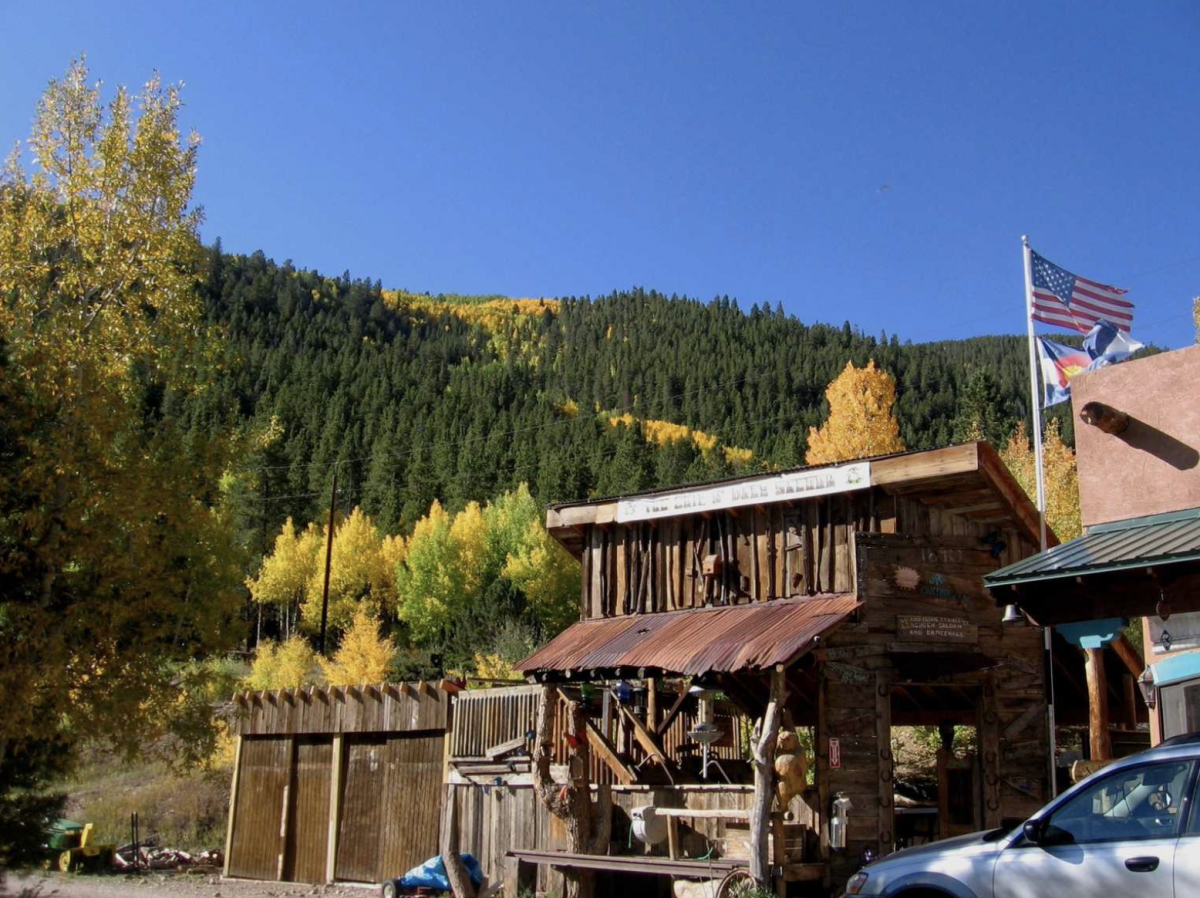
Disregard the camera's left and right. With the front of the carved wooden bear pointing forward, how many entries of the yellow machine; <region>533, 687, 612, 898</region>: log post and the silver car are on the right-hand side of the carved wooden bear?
2

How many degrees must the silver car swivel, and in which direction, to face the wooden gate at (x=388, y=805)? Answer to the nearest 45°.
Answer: approximately 45° to its right

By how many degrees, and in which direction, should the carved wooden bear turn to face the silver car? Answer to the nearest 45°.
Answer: approximately 45° to its left

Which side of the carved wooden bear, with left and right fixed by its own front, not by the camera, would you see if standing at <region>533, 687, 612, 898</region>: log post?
right

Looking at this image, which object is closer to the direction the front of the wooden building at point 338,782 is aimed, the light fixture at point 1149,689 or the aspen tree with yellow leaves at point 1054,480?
the light fixture

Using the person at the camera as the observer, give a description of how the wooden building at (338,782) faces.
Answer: facing the viewer

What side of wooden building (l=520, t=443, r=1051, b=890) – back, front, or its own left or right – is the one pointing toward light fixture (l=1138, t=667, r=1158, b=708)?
left

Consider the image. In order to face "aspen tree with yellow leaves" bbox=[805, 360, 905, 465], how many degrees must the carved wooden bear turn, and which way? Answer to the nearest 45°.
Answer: approximately 135° to its right

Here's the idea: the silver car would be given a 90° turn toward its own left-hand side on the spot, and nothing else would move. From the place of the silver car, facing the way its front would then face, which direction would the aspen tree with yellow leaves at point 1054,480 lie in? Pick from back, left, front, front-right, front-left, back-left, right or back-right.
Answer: back

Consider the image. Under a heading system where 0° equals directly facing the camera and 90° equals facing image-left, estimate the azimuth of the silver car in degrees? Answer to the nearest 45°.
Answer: approximately 90°

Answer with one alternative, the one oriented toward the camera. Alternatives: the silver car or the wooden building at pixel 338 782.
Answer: the wooden building

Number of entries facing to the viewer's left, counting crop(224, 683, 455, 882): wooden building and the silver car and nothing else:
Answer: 1

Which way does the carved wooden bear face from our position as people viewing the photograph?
facing the viewer and to the left of the viewer

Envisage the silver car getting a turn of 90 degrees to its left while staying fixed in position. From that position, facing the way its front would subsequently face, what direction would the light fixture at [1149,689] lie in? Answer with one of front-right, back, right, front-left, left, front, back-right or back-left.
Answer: back
